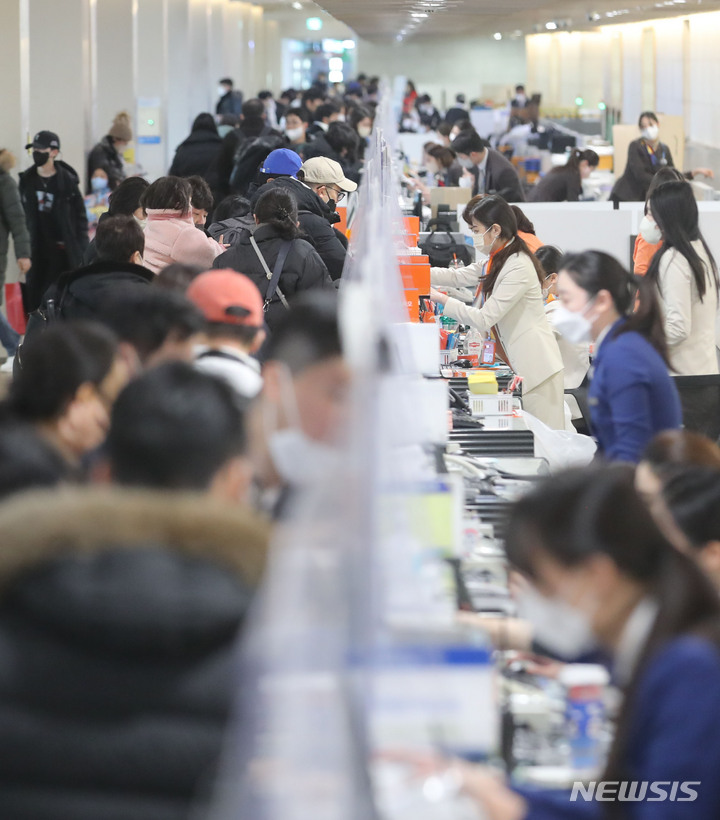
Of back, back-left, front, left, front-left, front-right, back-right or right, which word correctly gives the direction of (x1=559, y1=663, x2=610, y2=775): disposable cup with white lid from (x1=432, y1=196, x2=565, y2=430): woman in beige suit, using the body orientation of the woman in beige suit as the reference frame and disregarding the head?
left

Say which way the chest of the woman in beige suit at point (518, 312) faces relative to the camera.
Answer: to the viewer's left

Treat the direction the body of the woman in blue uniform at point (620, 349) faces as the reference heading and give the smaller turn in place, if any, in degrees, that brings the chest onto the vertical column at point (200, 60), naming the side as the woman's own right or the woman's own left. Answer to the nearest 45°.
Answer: approximately 90° to the woman's own right

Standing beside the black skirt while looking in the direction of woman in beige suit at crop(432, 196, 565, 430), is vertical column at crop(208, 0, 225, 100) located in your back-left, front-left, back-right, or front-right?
front-right

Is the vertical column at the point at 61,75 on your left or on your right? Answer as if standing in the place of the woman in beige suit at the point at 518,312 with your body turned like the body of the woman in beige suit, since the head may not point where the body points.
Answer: on your right

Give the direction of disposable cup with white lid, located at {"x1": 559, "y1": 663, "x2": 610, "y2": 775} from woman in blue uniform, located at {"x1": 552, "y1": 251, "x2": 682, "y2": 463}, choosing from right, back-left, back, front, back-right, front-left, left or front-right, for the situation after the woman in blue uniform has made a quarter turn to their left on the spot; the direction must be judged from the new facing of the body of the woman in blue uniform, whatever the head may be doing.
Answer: front

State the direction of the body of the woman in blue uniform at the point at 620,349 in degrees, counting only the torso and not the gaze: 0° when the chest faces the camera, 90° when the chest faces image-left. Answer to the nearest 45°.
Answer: approximately 90°

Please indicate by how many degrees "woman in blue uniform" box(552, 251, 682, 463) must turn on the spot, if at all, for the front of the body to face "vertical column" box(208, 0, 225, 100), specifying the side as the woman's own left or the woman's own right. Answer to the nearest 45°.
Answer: approximately 90° to the woman's own right

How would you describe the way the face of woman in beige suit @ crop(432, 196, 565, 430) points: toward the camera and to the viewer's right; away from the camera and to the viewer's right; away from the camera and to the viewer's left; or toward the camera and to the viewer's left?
toward the camera and to the viewer's left

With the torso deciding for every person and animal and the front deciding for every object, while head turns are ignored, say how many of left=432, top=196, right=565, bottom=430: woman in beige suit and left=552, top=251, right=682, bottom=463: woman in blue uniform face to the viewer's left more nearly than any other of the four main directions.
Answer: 2
